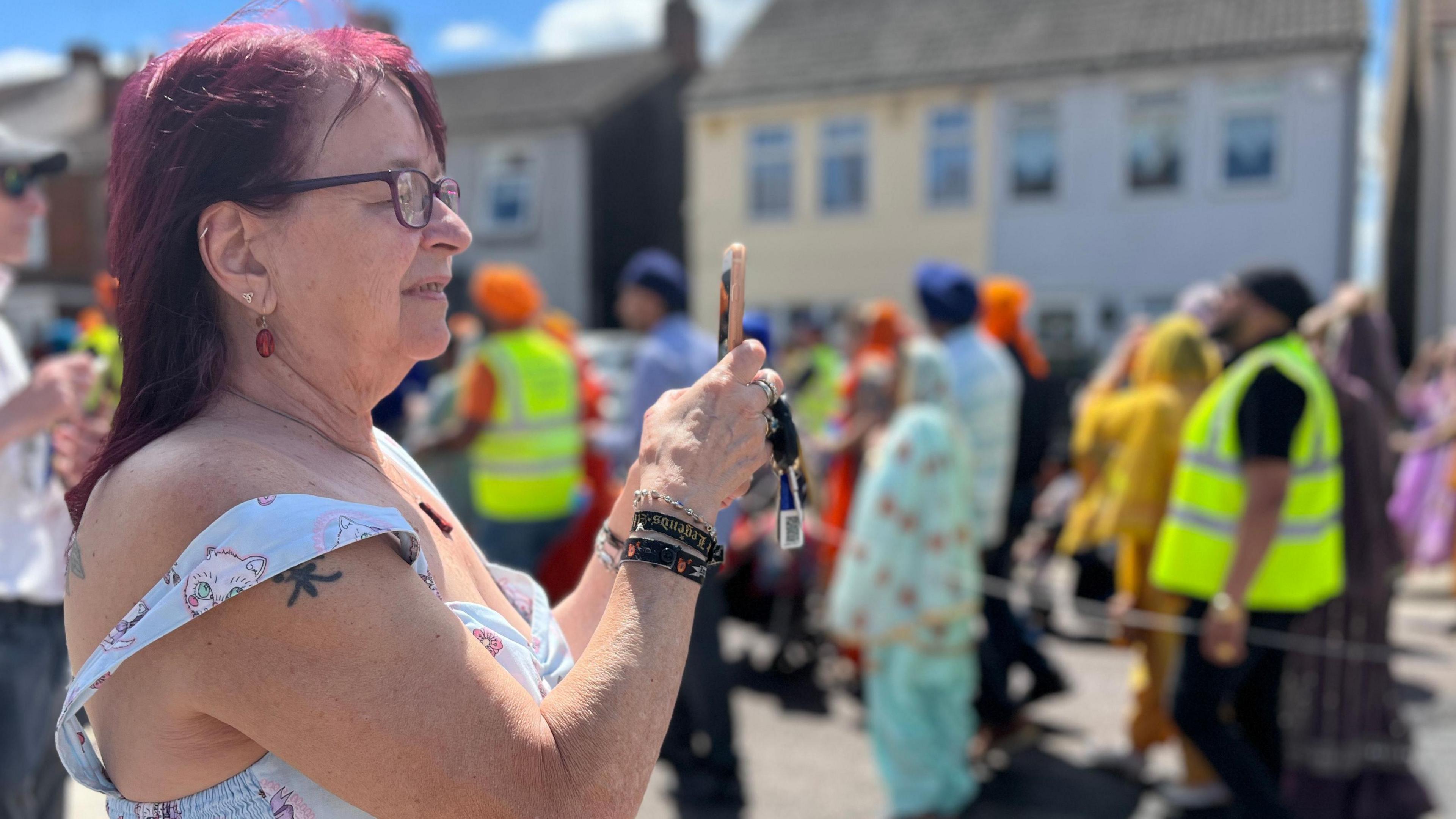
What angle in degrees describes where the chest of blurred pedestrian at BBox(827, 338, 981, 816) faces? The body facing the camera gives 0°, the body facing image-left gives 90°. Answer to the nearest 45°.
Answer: approximately 135°

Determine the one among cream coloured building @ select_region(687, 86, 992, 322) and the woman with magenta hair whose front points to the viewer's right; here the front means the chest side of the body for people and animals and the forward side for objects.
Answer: the woman with magenta hair

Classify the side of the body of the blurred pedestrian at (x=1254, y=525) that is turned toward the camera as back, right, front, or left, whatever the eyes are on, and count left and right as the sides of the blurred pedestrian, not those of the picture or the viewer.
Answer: left

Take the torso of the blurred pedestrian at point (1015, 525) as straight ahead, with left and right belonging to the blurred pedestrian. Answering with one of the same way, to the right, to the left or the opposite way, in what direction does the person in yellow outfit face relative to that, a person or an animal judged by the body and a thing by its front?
the same way

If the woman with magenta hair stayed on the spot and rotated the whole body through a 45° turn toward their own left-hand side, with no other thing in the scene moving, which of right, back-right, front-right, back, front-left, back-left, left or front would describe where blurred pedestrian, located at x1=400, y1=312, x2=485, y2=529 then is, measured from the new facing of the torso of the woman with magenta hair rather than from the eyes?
front-left

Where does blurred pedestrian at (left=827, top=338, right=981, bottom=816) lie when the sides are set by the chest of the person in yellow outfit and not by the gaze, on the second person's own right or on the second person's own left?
on the second person's own left

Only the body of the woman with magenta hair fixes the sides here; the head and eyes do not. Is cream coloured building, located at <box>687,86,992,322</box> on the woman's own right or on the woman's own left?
on the woman's own left

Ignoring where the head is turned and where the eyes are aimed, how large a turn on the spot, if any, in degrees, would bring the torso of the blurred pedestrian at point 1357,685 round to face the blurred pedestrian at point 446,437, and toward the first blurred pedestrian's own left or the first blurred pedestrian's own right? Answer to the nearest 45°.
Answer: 0° — they already face them

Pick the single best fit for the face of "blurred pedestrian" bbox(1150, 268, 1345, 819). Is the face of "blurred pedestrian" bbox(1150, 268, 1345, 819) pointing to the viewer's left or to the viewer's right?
to the viewer's left

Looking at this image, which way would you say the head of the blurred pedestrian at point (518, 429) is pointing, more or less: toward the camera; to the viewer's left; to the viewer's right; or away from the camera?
away from the camera

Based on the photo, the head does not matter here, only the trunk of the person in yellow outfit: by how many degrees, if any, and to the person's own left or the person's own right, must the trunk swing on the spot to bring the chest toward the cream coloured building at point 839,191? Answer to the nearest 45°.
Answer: approximately 90° to the person's own right

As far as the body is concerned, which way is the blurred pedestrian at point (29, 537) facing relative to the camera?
to the viewer's right

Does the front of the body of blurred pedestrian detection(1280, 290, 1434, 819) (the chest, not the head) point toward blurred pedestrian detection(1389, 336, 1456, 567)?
no
